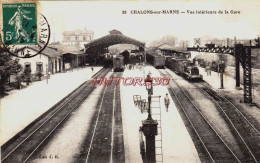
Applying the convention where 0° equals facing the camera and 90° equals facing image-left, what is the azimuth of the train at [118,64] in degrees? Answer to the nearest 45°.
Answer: approximately 0°
